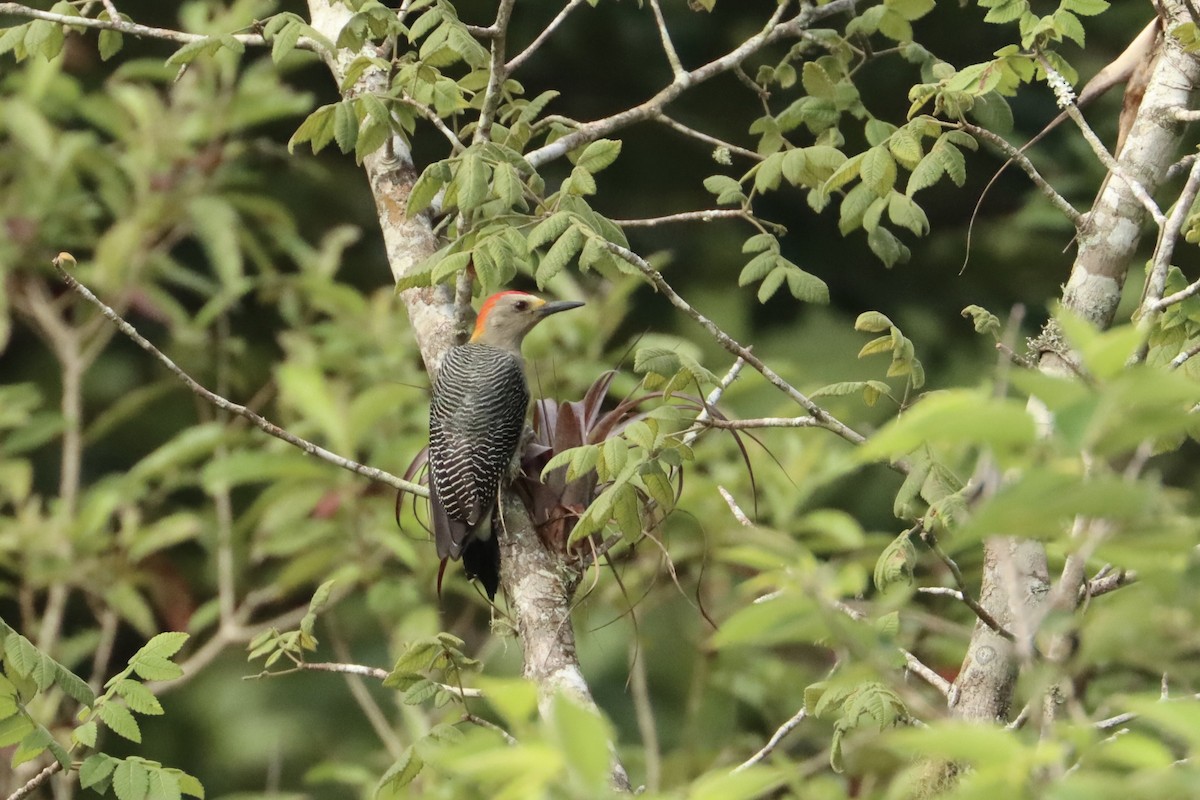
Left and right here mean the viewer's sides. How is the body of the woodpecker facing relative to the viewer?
facing away from the viewer and to the right of the viewer
